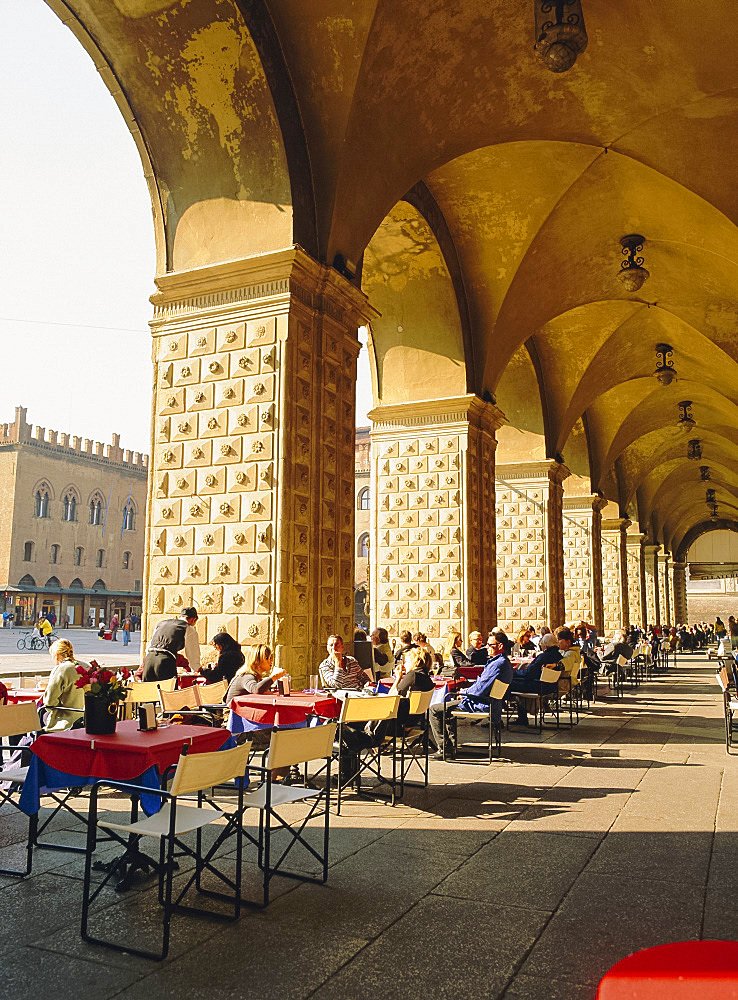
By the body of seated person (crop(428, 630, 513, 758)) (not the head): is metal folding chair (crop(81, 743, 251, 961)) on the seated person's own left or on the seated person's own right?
on the seated person's own left

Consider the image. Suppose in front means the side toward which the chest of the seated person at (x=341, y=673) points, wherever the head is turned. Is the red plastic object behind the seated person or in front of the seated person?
in front

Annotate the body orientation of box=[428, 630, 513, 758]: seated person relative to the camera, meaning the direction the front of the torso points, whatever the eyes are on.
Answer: to the viewer's left

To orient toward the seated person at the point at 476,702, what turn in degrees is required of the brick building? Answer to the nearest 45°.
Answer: approximately 45° to its right

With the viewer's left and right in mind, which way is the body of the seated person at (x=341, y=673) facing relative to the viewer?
facing the viewer

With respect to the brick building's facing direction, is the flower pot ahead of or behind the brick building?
ahead

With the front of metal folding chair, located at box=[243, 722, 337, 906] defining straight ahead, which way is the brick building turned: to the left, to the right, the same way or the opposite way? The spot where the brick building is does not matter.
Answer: the opposite way

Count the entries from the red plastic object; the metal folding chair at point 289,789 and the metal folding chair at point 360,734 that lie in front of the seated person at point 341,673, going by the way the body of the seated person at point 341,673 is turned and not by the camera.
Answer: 3

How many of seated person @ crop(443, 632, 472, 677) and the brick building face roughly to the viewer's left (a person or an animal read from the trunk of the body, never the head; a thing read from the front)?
0

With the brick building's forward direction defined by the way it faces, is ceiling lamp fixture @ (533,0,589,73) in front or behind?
in front

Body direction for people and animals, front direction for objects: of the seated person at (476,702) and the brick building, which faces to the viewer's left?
the seated person

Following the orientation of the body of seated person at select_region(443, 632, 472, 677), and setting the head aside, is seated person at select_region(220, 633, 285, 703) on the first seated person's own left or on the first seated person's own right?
on the first seated person's own right

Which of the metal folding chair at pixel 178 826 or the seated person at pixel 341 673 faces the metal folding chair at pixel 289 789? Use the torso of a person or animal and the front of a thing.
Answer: the seated person
